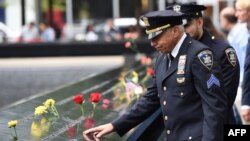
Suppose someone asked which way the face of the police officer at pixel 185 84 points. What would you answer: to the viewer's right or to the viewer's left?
to the viewer's left

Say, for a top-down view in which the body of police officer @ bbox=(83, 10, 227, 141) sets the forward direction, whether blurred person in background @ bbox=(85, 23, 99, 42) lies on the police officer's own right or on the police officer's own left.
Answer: on the police officer's own right

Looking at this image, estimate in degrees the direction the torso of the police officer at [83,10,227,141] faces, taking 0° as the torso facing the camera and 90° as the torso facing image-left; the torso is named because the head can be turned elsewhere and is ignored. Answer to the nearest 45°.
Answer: approximately 45°

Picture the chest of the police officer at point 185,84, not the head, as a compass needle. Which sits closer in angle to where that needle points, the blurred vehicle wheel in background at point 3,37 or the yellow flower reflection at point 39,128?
the yellow flower reflection

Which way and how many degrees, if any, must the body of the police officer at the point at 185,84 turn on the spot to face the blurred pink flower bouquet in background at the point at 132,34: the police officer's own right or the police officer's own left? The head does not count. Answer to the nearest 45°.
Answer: approximately 135° to the police officer's own right

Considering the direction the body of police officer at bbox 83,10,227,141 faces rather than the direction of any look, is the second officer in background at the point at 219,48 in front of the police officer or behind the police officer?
behind

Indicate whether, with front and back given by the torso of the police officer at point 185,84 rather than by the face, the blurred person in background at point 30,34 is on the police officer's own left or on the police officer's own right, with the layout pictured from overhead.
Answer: on the police officer's own right
